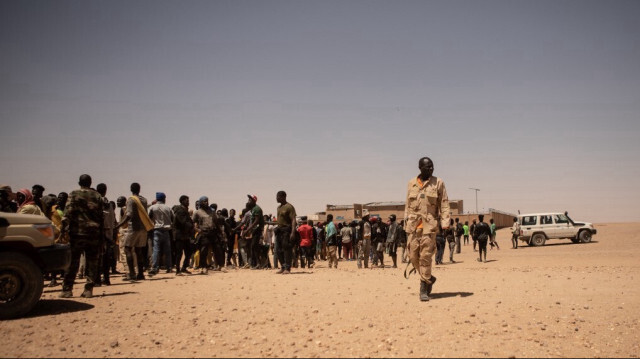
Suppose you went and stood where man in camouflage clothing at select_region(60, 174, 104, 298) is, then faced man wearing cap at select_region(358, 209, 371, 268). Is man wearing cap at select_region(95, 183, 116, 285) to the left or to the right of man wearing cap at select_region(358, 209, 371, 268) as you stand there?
left

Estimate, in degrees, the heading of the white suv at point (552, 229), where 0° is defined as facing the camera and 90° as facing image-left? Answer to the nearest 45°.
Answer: approximately 270°

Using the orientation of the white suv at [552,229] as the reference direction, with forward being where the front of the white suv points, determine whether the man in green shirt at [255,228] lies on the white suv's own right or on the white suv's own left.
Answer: on the white suv's own right
